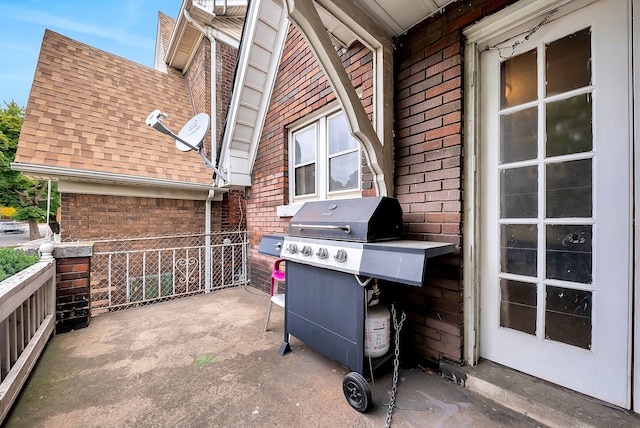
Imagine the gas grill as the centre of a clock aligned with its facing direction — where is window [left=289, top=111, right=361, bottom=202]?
The window is roughly at 4 o'clock from the gas grill.

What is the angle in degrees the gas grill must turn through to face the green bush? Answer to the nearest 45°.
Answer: approximately 45° to its right

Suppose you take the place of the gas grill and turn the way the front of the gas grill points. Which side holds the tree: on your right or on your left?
on your right

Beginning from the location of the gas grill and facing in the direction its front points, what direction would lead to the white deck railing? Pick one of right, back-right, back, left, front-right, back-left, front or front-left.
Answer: front-right

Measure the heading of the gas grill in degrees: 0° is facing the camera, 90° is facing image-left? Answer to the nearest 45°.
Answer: approximately 45°

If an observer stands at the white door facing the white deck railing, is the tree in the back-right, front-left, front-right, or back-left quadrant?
front-right

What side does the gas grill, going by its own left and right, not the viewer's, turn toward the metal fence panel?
right

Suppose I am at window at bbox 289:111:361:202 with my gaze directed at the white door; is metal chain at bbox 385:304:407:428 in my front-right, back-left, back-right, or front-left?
front-right

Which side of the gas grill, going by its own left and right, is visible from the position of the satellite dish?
right
